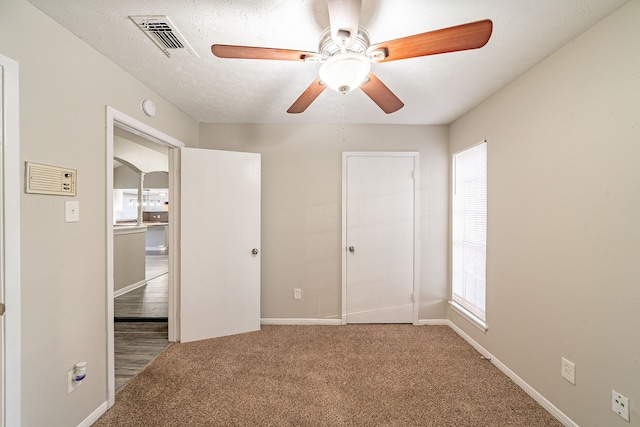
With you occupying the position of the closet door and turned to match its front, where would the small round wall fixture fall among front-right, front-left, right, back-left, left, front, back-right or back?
front-right

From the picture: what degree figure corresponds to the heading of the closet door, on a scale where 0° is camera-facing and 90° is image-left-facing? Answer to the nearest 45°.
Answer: approximately 0°

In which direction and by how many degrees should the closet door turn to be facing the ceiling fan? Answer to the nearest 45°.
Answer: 0° — it already faces it

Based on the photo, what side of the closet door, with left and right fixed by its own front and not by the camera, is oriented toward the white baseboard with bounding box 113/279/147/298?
right

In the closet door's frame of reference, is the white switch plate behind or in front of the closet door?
in front

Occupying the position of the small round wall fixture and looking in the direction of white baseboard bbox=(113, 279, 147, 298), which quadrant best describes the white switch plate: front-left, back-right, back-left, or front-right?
back-left

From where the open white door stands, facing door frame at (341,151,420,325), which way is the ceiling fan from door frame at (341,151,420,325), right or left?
right

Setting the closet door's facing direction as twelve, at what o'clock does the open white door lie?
The open white door is roughly at 2 o'clock from the closet door.

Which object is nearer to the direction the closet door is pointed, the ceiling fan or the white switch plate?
the ceiling fan
